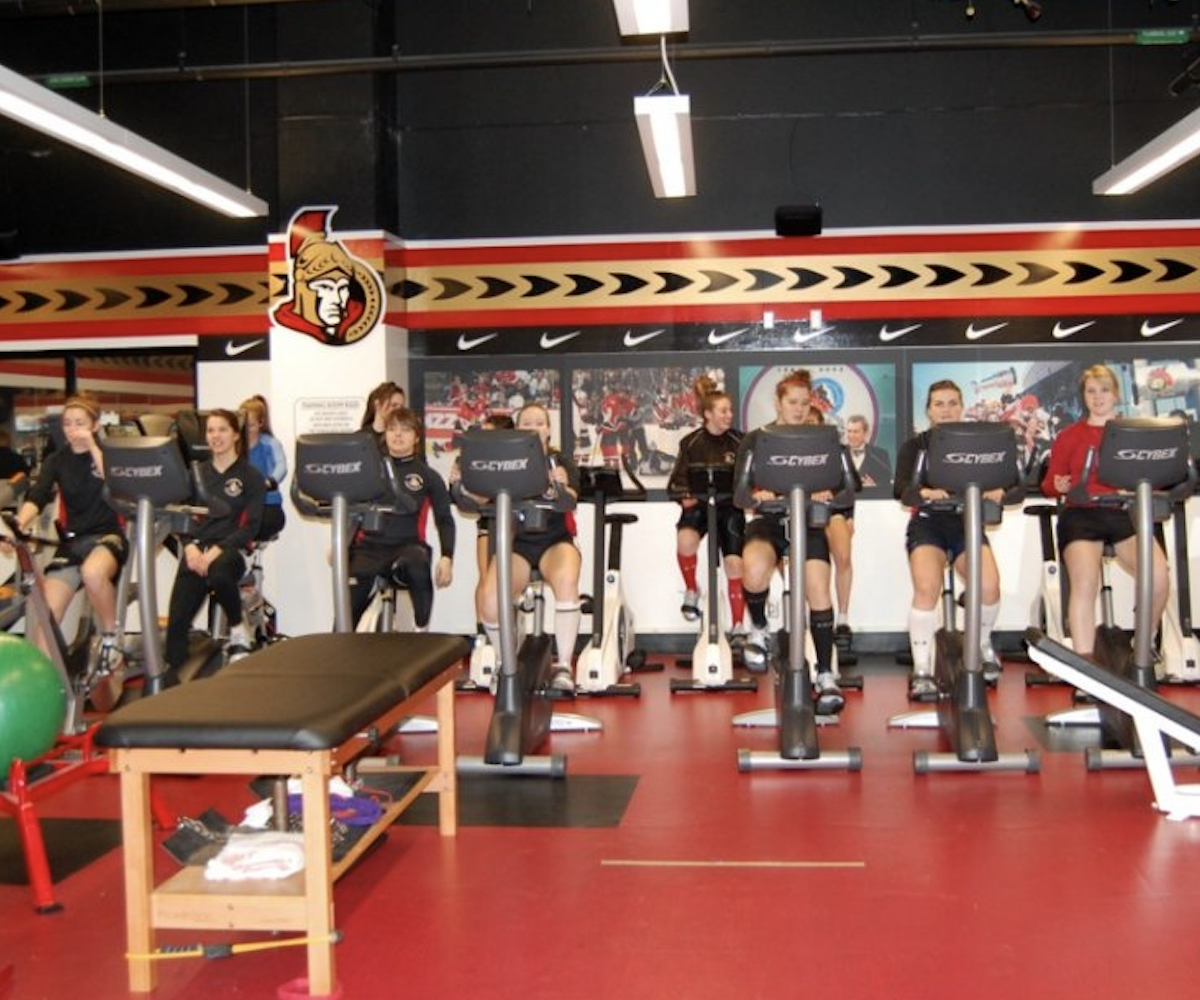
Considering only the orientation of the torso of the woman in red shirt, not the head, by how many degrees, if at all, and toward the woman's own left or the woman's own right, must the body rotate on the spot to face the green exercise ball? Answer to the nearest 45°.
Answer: approximately 45° to the woman's own right

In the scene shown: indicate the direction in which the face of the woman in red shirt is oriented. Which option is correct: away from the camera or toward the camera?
toward the camera

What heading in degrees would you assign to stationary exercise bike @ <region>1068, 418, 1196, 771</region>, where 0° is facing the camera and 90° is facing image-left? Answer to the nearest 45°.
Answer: approximately 0°

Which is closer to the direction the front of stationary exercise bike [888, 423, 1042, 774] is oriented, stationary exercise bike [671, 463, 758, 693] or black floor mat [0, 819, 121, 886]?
the black floor mat

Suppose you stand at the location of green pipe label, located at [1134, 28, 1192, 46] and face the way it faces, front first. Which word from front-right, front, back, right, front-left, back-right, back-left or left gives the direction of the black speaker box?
right

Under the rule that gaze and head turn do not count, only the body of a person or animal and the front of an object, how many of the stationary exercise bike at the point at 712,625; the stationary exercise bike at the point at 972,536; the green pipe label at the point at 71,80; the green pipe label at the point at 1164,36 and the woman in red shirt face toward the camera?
5

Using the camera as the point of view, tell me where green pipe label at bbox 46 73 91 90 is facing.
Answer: facing the viewer

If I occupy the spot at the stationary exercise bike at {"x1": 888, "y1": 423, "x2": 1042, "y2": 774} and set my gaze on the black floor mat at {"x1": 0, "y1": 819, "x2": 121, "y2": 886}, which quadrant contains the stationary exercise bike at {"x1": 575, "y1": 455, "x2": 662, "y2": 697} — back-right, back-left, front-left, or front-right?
front-right

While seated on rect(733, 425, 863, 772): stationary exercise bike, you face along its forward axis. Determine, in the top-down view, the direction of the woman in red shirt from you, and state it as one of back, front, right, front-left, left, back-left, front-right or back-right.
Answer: back-left

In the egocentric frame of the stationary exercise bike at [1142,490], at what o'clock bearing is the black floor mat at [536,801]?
The black floor mat is roughly at 2 o'clock from the stationary exercise bike.

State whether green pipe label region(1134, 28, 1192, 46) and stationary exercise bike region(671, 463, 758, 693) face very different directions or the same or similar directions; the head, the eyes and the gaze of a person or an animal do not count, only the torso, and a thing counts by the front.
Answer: same or similar directions

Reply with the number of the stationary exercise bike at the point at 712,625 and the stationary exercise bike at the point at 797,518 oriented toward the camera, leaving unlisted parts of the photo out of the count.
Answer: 2

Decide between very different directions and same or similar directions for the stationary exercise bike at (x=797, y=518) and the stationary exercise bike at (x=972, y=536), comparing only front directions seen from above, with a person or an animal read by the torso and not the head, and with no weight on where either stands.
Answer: same or similar directions

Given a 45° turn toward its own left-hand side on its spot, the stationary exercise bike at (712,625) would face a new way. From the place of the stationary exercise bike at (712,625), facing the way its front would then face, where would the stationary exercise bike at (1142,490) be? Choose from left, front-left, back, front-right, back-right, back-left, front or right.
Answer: front

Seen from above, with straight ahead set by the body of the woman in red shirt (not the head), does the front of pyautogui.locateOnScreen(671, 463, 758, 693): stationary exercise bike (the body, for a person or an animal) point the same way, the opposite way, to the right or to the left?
the same way
